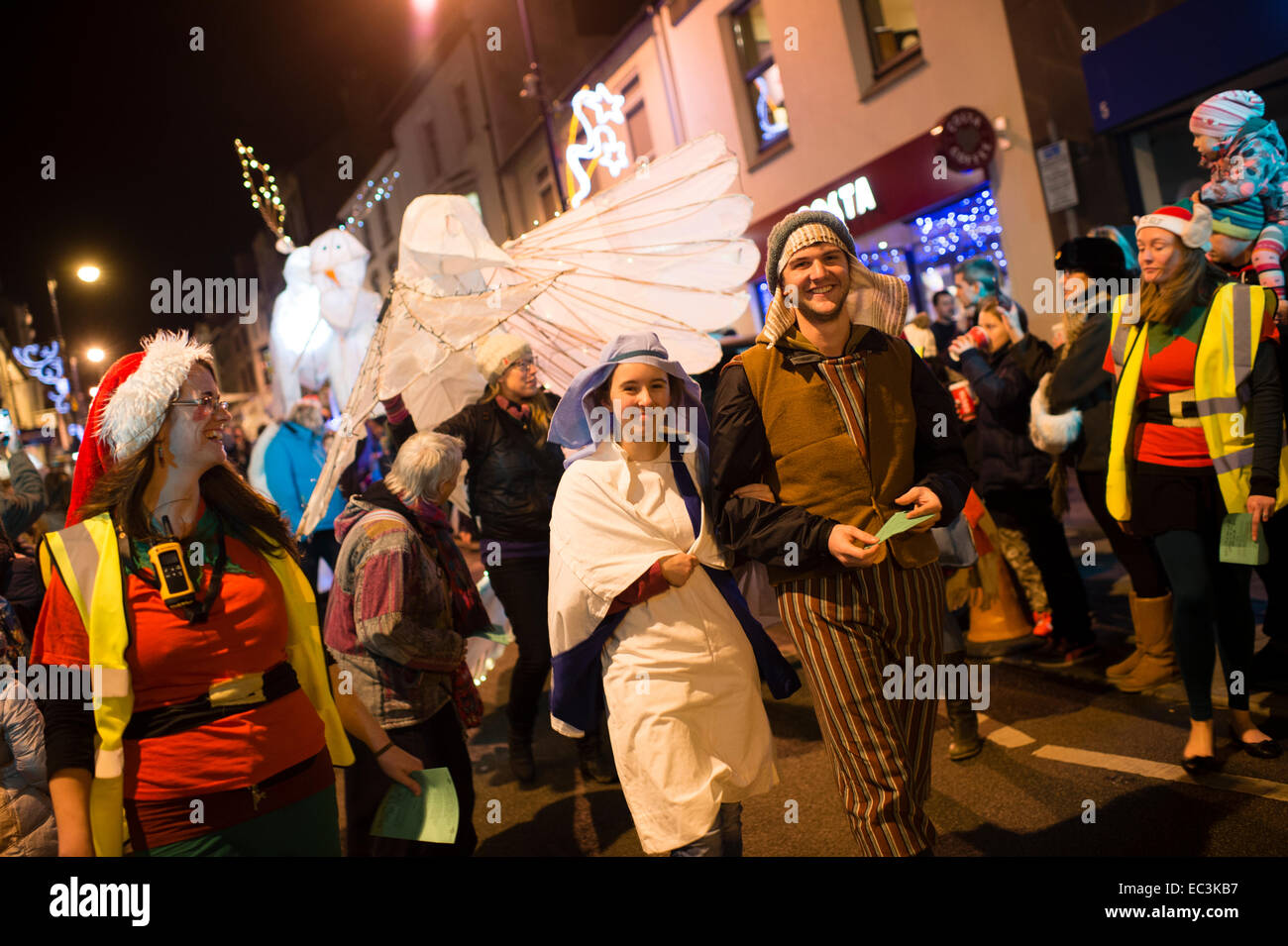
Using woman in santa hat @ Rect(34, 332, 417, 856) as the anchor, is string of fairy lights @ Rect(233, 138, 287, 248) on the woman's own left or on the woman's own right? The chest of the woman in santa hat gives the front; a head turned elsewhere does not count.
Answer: on the woman's own left

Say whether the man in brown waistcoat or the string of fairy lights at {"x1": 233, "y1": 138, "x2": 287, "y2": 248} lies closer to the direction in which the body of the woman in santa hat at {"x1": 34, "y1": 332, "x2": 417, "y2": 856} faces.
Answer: the man in brown waistcoat

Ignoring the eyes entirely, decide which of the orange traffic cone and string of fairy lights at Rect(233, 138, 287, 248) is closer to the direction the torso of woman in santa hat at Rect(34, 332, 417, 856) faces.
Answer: the orange traffic cone

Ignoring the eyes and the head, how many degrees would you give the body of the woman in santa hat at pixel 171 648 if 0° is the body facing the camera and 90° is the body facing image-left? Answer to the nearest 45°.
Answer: approximately 315°

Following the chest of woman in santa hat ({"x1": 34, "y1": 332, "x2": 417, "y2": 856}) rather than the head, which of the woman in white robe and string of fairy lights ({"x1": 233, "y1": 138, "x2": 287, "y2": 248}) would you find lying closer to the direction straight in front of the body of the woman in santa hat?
the woman in white robe

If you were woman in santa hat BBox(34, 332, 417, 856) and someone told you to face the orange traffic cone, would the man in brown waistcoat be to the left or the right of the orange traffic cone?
right

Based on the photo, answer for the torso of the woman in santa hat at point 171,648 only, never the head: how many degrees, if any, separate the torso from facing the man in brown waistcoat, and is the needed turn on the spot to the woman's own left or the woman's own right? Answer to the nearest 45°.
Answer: approximately 45° to the woman's own left

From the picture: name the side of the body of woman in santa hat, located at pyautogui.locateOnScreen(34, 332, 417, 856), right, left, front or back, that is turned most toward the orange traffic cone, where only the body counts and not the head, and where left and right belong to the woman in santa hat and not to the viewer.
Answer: left

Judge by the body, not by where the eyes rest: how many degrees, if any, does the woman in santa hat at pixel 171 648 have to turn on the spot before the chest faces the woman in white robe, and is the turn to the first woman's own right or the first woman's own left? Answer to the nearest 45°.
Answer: approximately 45° to the first woman's own left
